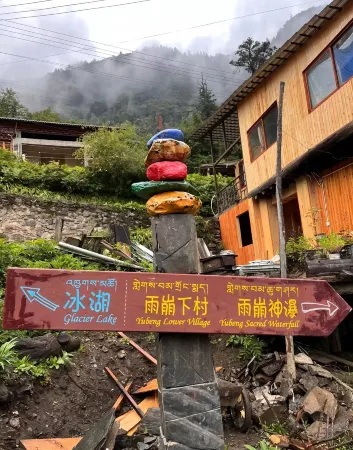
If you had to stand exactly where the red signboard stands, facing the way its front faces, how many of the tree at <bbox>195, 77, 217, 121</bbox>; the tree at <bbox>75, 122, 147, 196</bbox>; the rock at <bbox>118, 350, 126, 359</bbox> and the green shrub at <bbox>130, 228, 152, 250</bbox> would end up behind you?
4

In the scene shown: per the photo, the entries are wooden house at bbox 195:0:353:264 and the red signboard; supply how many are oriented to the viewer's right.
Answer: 0

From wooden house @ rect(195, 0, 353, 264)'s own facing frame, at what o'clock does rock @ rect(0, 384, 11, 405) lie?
The rock is roughly at 12 o'clock from the wooden house.

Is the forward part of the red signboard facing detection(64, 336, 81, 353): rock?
no

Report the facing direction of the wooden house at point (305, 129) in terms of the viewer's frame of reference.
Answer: facing the viewer and to the left of the viewer

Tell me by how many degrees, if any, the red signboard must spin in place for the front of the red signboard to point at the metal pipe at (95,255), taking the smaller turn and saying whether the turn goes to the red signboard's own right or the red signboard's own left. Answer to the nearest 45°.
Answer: approximately 180°

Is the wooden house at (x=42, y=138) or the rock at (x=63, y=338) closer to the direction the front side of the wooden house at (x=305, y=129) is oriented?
the rock

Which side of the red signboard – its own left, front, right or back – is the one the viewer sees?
front

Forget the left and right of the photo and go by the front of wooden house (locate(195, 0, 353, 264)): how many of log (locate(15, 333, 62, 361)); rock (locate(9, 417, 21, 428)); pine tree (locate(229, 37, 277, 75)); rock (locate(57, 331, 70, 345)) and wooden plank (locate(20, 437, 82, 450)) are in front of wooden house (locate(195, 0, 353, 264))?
4

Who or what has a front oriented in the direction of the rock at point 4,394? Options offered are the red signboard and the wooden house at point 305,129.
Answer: the wooden house

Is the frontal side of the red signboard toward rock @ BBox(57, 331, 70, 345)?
no

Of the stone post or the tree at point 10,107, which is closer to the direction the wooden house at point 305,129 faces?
the stone post

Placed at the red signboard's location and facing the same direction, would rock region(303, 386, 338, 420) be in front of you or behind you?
behind

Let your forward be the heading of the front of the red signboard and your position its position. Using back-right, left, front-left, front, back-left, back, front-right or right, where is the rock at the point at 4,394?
back-right
